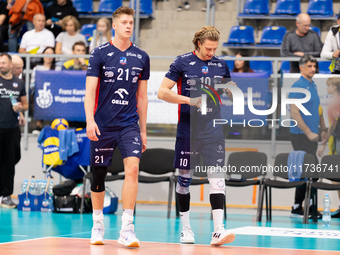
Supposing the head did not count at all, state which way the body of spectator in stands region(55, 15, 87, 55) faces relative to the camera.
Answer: toward the camera

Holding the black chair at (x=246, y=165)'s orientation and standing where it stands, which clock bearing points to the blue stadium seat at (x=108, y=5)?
The blue stadium seat is roughly at 5 o'clock from the black chair.

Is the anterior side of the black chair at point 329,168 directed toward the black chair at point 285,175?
no

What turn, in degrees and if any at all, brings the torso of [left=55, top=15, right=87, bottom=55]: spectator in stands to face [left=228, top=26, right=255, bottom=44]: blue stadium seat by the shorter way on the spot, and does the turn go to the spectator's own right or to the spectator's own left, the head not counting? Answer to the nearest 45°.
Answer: approximately 90° to the spectator's own left

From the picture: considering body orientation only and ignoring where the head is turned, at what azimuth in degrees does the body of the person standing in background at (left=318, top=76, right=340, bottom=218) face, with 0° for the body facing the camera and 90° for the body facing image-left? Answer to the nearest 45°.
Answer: approximately 90°

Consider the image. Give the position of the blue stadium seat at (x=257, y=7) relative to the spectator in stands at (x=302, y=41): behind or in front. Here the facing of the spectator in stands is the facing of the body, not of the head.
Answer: behind

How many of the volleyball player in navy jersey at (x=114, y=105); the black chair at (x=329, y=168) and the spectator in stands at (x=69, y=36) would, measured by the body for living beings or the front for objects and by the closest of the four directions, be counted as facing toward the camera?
3

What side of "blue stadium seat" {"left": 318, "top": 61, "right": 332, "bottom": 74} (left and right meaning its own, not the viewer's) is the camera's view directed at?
front

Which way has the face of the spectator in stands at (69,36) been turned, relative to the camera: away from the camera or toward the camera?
toward the camera

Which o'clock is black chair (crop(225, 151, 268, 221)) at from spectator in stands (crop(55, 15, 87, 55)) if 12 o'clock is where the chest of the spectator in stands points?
The black chair is roughly at 11 o'clock from the spectator in stands.

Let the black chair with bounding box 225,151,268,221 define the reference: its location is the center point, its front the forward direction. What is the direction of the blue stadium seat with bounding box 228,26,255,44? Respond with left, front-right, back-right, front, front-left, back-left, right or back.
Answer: back

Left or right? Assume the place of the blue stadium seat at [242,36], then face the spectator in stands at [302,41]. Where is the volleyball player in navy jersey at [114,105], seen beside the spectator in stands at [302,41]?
right

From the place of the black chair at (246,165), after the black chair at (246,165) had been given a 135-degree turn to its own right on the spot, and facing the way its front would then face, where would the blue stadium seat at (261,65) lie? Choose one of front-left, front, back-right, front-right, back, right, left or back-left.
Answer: front-right

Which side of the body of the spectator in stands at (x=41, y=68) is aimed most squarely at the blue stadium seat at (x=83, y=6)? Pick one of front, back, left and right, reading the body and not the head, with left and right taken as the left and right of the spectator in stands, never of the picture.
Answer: back

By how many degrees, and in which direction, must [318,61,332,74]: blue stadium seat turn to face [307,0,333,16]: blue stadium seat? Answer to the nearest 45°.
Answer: approximately 180°

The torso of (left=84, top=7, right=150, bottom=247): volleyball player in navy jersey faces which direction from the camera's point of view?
toward the camera

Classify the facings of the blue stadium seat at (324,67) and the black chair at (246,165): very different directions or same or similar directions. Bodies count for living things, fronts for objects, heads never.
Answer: same or similar directions

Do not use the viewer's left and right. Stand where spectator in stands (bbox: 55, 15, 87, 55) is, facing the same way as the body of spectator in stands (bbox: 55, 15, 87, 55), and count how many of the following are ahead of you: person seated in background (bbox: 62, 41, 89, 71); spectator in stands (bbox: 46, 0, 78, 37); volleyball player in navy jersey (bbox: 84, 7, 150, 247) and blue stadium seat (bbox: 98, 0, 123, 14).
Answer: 2

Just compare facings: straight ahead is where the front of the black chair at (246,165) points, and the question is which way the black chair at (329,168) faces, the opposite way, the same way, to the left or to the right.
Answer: the same way
